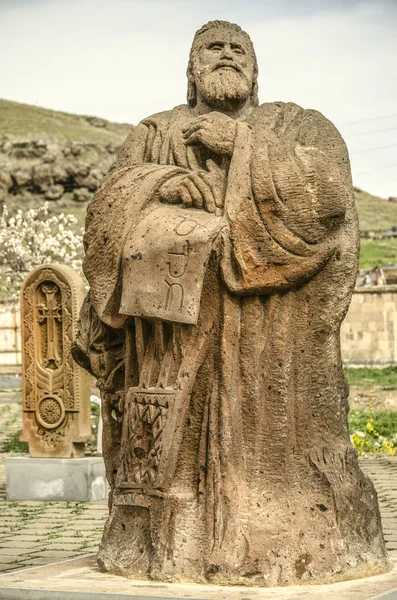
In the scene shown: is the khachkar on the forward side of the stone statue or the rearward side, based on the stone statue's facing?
on the rearward side

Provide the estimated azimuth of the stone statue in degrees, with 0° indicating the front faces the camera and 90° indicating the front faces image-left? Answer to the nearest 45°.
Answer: approximately 0°
